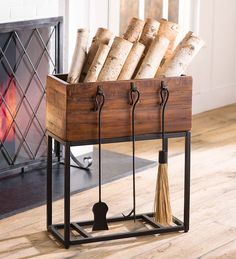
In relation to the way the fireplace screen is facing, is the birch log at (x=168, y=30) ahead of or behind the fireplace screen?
ahead

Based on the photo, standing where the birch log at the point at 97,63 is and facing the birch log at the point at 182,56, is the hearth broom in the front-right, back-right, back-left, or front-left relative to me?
front-right

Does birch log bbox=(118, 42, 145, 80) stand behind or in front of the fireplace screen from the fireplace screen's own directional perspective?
in front

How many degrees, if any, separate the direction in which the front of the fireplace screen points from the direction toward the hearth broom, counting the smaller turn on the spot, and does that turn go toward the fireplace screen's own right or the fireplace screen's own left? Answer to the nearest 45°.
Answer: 0° — it already faces it

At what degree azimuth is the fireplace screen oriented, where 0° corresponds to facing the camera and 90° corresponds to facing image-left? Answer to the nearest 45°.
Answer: approximately 315°

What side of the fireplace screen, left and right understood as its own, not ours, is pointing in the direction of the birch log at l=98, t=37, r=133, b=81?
front
